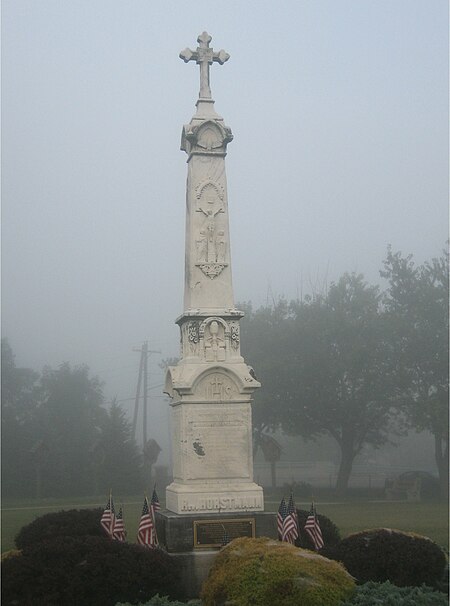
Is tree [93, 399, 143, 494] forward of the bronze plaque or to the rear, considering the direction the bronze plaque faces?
to the rear

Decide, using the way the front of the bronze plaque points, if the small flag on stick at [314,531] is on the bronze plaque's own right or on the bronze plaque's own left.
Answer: on the bronze plaque's own left

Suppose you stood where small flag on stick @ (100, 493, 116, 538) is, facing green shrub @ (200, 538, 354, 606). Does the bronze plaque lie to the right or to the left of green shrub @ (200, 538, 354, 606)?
left

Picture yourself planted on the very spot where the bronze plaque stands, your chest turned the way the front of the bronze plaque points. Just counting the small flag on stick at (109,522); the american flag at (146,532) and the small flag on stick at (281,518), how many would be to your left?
1

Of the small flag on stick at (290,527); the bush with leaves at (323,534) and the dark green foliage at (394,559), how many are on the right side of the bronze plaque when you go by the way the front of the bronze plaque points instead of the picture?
0

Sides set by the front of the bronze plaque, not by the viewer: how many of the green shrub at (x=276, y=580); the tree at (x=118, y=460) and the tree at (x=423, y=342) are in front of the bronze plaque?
1

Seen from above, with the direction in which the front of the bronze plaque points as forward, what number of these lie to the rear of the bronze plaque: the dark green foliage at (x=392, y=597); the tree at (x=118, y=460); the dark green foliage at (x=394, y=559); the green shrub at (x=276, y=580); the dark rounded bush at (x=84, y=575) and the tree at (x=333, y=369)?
2

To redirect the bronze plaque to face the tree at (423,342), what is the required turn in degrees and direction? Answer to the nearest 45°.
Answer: approximately 180°

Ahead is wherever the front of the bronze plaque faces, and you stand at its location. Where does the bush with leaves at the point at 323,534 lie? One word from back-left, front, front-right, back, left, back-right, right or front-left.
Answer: back-left

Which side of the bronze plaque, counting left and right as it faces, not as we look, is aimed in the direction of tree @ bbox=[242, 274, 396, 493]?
back

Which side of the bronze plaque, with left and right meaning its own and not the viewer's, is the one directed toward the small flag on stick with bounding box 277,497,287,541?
left

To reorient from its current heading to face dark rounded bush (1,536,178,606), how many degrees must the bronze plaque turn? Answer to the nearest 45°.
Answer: approximately 45° to its right

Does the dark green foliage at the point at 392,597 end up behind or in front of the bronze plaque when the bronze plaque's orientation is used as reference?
in front

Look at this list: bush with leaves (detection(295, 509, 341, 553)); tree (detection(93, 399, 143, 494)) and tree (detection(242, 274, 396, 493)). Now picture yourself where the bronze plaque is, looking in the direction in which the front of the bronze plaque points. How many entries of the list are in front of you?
0

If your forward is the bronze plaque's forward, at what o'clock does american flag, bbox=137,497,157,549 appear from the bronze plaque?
The american flag is roughly at 3 o'clock from the bronze plaque.

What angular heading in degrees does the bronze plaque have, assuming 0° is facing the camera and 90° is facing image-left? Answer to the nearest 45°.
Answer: approximately 0°

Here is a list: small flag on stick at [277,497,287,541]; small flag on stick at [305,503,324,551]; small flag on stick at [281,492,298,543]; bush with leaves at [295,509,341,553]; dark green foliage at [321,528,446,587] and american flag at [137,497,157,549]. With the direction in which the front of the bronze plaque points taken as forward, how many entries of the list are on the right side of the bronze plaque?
1
